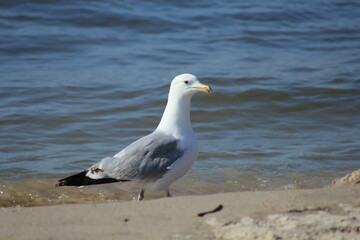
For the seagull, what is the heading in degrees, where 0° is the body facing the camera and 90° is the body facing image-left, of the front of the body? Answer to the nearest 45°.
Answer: approximately 270°
